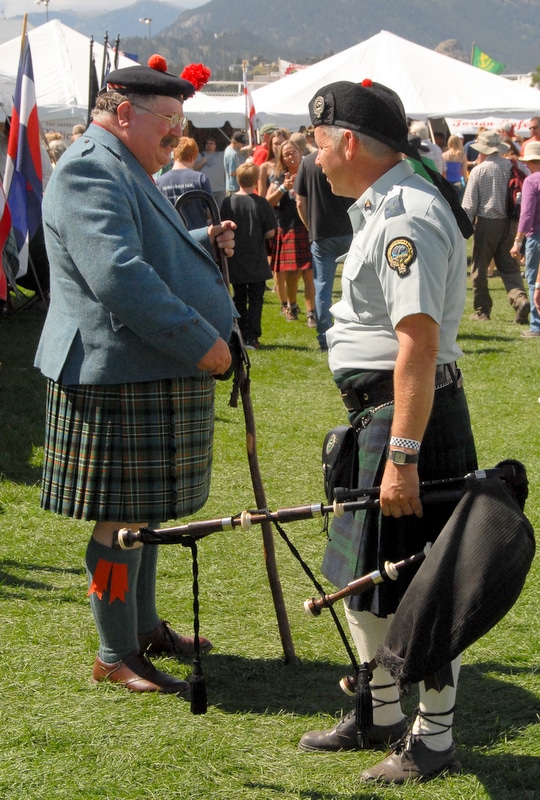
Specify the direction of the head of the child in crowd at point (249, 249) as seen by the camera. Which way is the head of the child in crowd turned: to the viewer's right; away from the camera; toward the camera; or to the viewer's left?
away from the camera

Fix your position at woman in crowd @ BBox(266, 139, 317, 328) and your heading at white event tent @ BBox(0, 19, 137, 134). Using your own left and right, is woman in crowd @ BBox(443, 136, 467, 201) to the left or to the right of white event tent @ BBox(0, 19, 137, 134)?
right

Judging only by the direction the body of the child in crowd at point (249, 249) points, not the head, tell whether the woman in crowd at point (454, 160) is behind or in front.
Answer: in front

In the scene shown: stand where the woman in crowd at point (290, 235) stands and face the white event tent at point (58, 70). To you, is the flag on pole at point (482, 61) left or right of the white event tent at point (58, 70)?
right

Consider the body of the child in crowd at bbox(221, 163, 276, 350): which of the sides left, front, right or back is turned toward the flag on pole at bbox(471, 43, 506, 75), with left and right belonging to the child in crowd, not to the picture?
front

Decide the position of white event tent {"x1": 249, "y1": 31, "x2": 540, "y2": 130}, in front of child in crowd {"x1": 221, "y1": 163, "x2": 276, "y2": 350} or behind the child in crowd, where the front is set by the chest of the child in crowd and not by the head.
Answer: in front

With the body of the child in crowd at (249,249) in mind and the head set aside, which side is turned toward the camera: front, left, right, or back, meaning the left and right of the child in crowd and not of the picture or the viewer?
back

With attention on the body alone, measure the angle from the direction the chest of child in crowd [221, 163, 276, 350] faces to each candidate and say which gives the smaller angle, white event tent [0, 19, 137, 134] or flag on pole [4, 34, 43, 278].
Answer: the white event tent

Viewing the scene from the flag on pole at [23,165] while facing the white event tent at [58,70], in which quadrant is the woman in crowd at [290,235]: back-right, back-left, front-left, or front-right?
front-right

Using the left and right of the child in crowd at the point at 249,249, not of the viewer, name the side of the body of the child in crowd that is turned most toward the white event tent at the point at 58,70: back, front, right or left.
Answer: front
